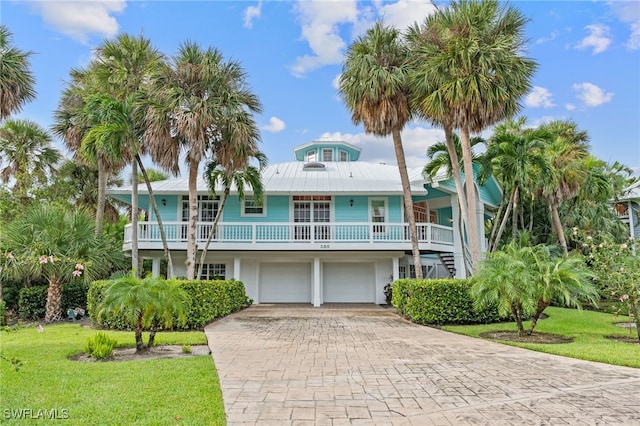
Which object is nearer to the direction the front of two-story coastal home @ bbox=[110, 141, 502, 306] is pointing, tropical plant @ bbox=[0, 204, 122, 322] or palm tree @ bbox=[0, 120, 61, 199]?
the tropical plant

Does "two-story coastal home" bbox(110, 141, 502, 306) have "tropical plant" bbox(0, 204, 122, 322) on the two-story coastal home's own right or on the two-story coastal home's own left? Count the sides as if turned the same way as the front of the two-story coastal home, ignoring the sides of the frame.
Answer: on the two-story coastal home's own right

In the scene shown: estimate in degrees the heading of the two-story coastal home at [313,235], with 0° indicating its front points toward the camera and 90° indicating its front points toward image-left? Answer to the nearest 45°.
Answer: approximately 0°

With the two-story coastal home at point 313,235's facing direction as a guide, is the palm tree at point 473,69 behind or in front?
in front

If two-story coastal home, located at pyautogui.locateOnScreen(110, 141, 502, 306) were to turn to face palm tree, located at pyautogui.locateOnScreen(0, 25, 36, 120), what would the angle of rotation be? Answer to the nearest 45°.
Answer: approximately 45° to its right

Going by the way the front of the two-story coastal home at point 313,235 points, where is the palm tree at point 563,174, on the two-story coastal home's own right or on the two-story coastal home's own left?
on the two-story coastal home's own left

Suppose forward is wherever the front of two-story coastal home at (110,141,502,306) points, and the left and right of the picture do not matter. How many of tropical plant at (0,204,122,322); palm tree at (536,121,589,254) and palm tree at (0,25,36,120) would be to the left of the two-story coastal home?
1

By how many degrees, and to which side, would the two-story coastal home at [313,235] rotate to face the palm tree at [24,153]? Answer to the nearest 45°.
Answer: approximately 90° to its right

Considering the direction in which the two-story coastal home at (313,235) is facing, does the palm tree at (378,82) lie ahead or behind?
ahead
